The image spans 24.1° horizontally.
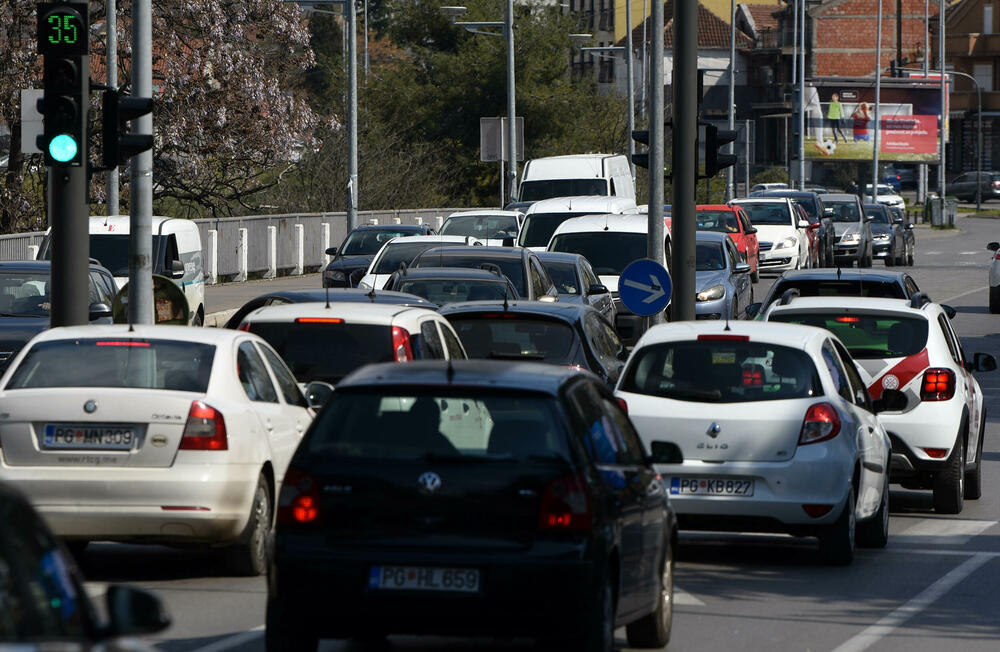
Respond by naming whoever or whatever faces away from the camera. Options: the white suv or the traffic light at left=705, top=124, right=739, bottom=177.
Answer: the white suv

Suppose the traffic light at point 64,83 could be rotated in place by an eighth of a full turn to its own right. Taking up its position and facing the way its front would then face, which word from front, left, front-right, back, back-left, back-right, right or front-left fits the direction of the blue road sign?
back

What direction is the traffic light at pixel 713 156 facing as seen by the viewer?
to the viewer's right

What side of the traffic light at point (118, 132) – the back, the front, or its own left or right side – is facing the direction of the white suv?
front

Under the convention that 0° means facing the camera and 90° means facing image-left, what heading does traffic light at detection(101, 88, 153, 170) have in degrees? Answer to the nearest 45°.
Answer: approximately 270°

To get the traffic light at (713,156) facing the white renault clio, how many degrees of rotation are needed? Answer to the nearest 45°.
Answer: approximately 90° to its right

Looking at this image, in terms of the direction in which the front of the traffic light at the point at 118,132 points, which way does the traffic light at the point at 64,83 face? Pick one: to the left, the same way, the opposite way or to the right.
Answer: to the right

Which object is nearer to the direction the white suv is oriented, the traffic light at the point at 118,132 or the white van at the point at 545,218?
the white van

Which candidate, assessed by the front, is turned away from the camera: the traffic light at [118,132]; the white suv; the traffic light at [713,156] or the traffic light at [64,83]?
the white suv

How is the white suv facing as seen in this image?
away from the camera

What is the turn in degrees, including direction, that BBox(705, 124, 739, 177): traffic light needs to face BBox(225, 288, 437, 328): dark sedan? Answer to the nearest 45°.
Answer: approximately 135° to its right

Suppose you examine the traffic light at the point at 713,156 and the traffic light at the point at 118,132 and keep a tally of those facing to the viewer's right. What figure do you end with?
2

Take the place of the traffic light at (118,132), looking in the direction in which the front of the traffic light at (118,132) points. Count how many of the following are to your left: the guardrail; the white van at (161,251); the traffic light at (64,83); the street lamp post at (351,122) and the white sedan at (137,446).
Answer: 3

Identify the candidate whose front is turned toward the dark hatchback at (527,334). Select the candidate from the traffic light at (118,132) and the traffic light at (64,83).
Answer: the traffic light at (118,132)
